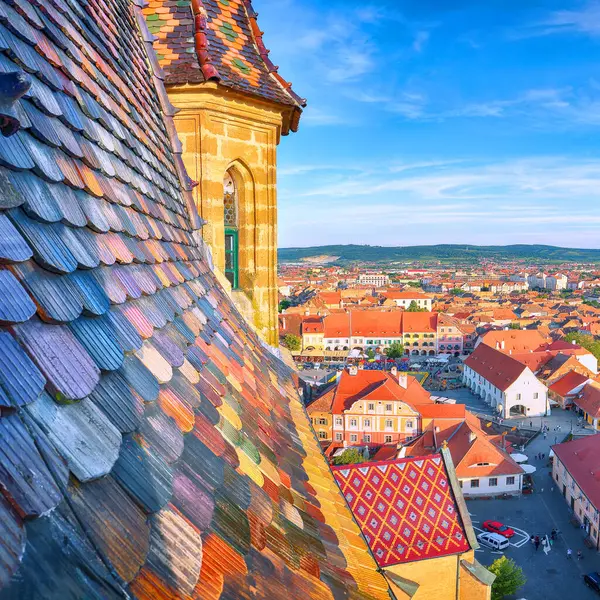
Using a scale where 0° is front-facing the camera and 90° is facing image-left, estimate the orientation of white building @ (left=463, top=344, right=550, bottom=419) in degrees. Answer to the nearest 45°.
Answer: approximately 45°

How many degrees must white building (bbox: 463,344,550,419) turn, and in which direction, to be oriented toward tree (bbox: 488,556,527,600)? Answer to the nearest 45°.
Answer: approximately 45° to its left

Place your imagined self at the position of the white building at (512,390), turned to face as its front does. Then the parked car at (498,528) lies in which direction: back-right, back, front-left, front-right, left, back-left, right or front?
front-left

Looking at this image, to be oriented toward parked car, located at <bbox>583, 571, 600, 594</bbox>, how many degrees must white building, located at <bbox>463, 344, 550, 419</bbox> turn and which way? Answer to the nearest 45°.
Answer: approximately 45° to its left

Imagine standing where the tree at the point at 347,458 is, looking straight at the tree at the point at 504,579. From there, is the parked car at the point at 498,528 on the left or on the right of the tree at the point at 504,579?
left

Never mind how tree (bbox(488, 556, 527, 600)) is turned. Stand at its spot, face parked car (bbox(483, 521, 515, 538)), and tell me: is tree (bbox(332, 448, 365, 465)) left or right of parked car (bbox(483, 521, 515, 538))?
left

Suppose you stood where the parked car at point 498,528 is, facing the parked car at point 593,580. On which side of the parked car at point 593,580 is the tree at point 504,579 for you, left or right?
right

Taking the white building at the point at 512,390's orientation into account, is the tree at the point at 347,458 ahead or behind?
ahead
